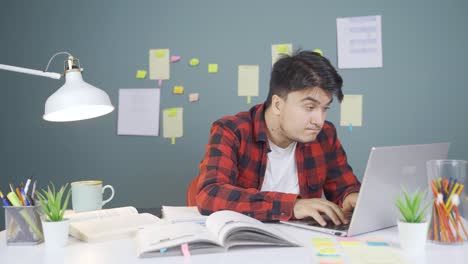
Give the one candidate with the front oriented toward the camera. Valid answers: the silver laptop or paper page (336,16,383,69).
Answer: the paper page

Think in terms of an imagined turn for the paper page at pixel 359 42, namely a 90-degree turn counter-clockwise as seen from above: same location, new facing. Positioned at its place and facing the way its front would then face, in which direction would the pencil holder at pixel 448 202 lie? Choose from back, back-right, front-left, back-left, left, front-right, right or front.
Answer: right

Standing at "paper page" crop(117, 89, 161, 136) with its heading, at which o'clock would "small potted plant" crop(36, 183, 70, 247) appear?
The small potted plant is roughly at 12 o'clock from the paper page.

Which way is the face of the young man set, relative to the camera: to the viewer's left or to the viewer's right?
to the viewer's right

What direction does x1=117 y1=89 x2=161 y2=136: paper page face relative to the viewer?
toward the camera

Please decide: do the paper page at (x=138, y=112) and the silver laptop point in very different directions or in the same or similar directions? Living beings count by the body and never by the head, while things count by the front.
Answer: very different directions

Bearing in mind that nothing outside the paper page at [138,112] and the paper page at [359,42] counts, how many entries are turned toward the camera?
2

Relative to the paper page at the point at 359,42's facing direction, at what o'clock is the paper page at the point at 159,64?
the paper page at the point at 159,64 is roughly at 3 o'clock from the paper page at the point at 359,42.

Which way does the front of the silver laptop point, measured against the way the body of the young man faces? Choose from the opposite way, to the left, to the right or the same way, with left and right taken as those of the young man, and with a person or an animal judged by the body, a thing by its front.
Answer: the opposite way

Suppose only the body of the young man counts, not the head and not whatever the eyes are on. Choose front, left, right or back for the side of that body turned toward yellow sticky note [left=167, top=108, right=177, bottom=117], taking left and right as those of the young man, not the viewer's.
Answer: back

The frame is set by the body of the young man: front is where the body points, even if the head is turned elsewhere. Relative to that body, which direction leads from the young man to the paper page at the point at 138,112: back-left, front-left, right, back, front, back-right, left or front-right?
back

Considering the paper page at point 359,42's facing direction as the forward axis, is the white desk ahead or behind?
ahead

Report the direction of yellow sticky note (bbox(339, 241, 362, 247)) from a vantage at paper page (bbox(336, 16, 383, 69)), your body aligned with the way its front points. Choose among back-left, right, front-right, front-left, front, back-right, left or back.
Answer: front

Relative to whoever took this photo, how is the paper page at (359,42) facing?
facing the viewer

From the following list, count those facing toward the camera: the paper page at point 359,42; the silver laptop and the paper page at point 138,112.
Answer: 2

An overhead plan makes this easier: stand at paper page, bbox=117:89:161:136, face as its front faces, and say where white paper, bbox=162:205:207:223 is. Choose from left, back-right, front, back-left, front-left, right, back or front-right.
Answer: front

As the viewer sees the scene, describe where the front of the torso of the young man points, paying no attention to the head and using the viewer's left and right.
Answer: facing the viewer and to the right of the viewer

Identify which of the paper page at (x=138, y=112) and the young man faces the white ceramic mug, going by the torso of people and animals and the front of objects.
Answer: the paper page
